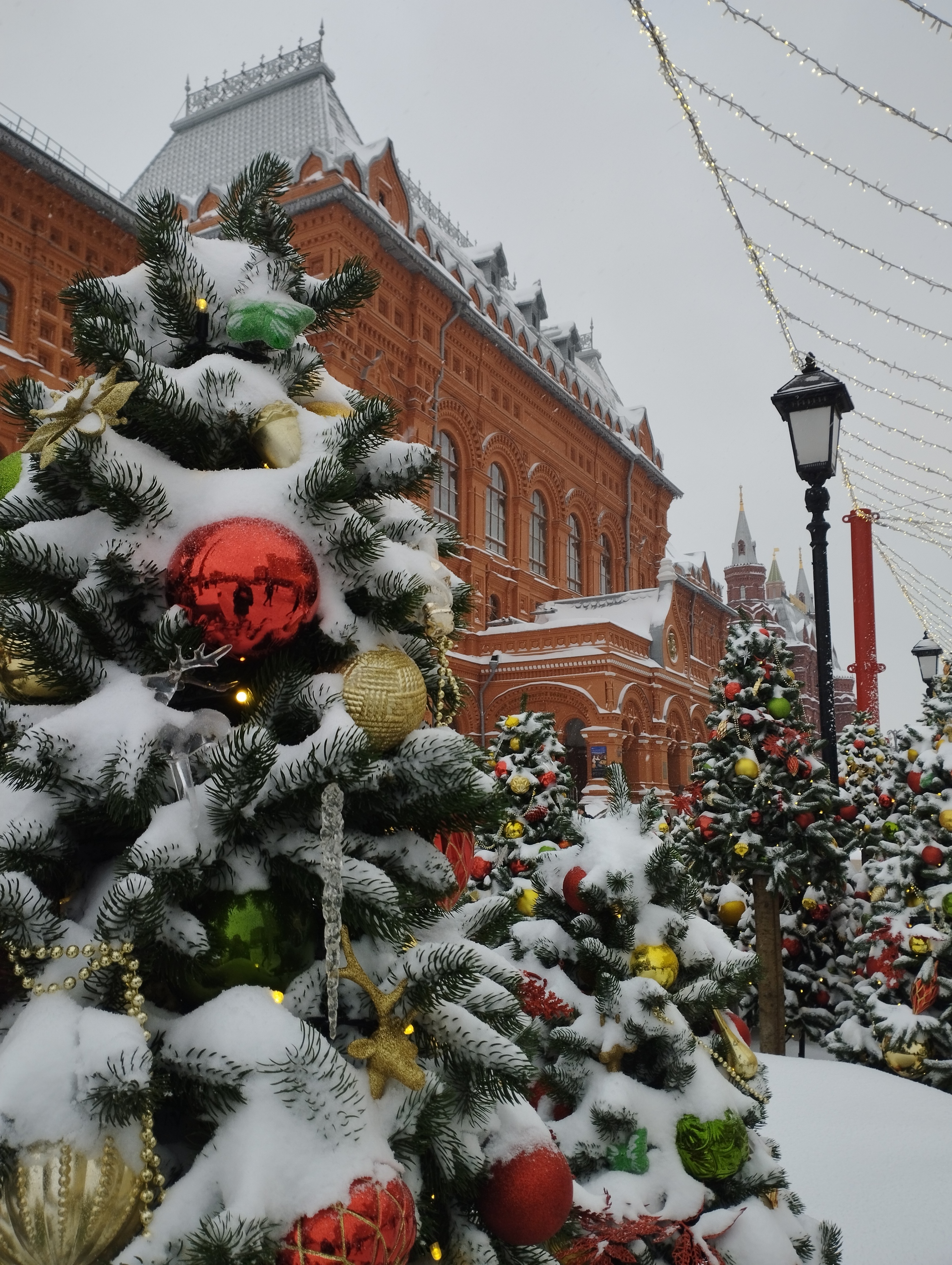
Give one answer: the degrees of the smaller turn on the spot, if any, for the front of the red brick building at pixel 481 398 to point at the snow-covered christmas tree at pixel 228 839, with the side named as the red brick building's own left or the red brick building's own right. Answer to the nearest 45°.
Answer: approximately 45° to the red brick building's own right

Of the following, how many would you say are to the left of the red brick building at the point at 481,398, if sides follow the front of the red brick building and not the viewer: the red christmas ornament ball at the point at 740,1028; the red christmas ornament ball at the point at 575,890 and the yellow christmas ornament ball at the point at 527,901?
0

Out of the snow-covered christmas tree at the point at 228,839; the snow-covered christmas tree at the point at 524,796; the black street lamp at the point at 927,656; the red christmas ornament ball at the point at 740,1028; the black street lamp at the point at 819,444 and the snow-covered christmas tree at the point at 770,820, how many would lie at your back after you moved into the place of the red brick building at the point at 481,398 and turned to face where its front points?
0

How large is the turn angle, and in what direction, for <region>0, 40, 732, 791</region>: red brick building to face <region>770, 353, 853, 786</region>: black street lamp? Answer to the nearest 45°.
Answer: approximately 45° to its right

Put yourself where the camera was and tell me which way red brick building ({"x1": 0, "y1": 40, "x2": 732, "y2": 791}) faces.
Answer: facing the viewer and to the right of the viewer

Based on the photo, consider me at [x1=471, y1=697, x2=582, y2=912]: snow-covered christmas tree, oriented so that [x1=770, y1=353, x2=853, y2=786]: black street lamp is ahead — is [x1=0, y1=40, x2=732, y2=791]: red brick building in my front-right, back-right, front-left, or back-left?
back-left

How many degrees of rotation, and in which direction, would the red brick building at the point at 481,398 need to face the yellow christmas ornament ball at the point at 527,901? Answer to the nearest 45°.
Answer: approximately 45° to its right

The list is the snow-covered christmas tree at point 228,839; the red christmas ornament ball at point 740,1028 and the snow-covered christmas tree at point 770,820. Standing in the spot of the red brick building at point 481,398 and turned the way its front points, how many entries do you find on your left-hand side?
0

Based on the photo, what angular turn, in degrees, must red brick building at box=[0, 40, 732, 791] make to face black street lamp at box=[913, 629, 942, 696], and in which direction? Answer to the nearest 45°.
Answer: approximately 45° to its right

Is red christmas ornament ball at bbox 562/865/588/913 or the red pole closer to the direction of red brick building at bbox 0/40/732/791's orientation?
the red pole

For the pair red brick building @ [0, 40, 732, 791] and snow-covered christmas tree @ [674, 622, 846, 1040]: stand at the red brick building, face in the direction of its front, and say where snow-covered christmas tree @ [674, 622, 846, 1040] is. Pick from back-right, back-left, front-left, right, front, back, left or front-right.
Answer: front-right

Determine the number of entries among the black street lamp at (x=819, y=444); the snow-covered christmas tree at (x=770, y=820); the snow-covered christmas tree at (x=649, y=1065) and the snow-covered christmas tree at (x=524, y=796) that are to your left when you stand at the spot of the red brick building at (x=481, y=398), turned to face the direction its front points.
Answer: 0

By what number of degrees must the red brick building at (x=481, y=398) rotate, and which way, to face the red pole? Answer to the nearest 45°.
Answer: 0° — it already faces it

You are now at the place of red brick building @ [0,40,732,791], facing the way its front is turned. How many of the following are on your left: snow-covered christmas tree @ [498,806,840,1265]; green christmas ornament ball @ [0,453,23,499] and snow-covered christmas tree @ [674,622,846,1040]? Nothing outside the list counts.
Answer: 0

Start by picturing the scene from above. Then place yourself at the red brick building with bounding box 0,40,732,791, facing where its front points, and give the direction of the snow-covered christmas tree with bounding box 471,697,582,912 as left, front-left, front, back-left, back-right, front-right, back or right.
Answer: front-right
